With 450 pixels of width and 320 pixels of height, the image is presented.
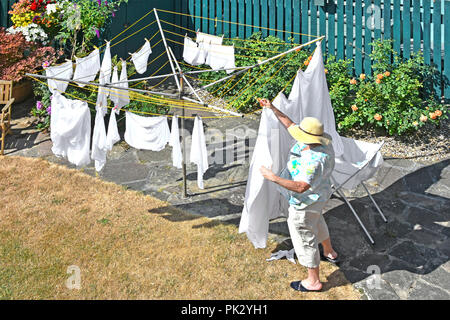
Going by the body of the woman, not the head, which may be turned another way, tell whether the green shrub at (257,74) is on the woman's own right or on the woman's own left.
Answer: on the woman's own right

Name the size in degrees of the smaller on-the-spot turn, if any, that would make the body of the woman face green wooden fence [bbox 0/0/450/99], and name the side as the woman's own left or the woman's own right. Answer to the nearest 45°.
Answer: approximately 90° to the woman's own right

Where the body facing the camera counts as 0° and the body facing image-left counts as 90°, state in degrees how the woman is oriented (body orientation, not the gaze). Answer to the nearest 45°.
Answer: approximately 90°

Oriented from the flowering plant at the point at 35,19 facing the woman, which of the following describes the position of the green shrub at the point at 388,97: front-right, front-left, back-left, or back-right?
front-left

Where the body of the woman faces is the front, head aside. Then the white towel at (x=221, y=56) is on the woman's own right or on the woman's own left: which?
on the woman's own right

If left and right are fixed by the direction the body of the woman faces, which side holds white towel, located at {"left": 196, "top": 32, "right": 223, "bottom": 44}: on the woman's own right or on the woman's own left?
on the woman's own right
